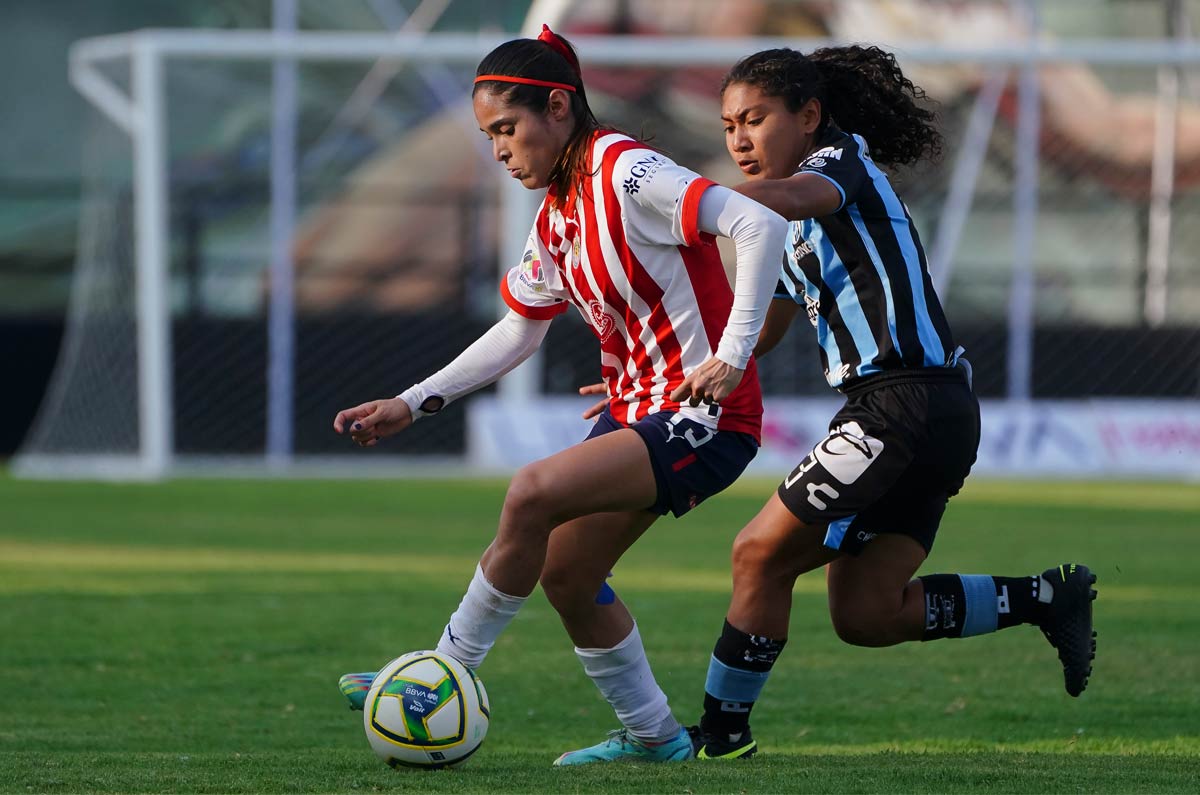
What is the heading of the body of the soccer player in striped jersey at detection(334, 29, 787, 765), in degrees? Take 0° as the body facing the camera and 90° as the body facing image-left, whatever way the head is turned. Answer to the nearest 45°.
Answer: approximately 45°

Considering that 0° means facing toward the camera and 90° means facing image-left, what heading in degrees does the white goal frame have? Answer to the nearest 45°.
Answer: approximately 315°

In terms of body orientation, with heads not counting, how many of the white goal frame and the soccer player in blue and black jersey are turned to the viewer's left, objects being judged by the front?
1

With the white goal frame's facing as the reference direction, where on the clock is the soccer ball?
The soccer ball is roughly at 1 o'clock from the white goal frame.

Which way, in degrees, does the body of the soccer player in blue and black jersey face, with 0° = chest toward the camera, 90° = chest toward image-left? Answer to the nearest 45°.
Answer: approximately 90°

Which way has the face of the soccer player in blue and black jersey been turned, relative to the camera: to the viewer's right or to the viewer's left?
to the viewer's left

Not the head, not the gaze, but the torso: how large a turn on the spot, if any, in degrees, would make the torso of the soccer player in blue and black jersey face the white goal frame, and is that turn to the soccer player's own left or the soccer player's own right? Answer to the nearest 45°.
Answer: approximately 45° to the soccer player's own right

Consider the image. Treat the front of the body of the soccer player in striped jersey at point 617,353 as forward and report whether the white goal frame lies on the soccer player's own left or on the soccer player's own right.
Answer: on the soccer player's own right

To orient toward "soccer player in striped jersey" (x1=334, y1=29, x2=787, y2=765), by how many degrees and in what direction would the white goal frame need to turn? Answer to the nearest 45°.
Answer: approximately 45° to its right

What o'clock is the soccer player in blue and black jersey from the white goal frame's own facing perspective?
The soccer player in blue and black jersey is roughly at 1 o'clock from the white goal frame.
